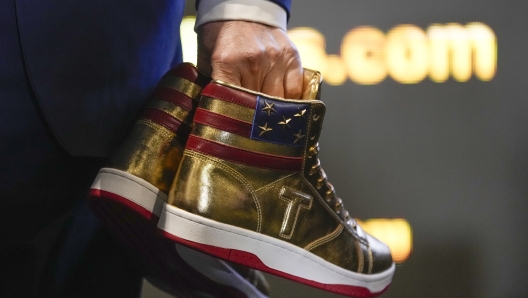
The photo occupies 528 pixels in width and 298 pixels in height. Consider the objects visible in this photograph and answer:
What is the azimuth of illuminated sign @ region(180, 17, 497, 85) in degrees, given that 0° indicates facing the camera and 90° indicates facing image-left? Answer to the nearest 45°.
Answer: approximately 0°

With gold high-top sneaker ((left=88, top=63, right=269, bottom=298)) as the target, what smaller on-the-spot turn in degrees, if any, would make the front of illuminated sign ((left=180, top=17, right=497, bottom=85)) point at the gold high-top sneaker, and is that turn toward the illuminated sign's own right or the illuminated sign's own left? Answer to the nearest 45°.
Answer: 0° — it already faces it
